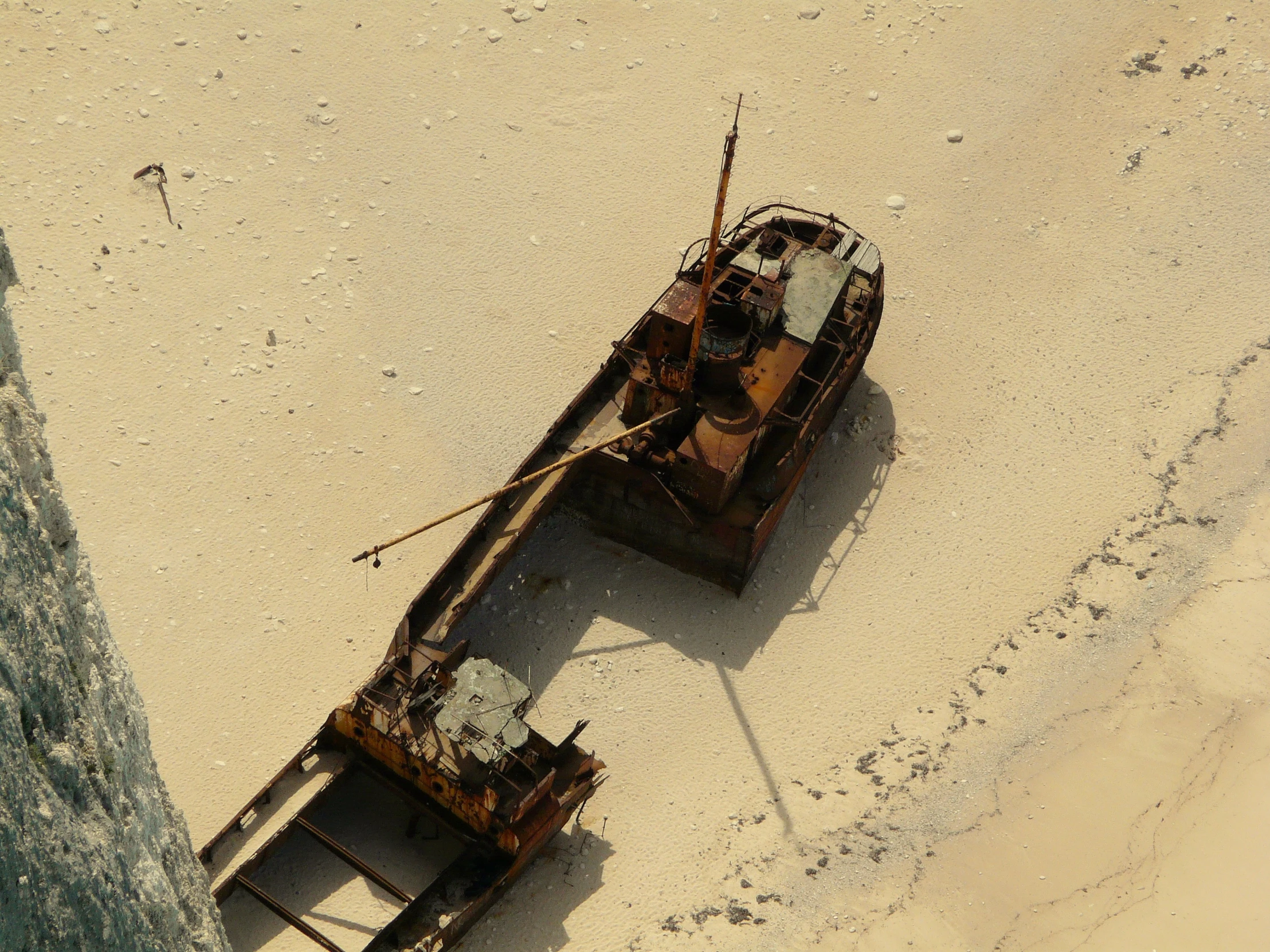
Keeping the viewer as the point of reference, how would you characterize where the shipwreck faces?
facing the viewer and to the left of the viewer
